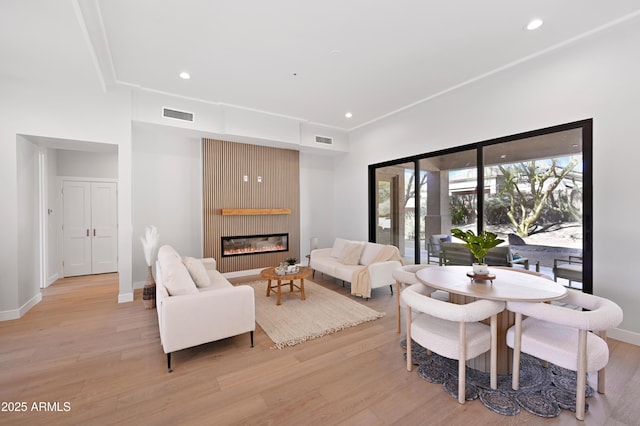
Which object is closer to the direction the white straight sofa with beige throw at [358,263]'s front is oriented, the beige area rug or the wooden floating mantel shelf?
the beige area rug

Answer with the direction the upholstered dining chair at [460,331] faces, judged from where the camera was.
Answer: facing away from the viewer and to the right of the viewer

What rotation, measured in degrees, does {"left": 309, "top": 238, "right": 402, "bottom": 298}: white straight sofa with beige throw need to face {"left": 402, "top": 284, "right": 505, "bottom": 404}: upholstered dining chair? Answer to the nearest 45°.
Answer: approximately 45° to its left

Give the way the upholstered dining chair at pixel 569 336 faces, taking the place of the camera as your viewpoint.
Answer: facing away from the viewer and to the left of the viewer

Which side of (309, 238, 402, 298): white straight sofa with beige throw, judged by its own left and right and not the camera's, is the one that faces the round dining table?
left

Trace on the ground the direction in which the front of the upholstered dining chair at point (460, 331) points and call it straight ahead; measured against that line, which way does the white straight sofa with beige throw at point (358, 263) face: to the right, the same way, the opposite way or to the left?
the opposite way

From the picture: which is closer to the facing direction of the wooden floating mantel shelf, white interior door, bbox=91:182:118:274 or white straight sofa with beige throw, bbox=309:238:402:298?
the white straight sofa with beige throw
